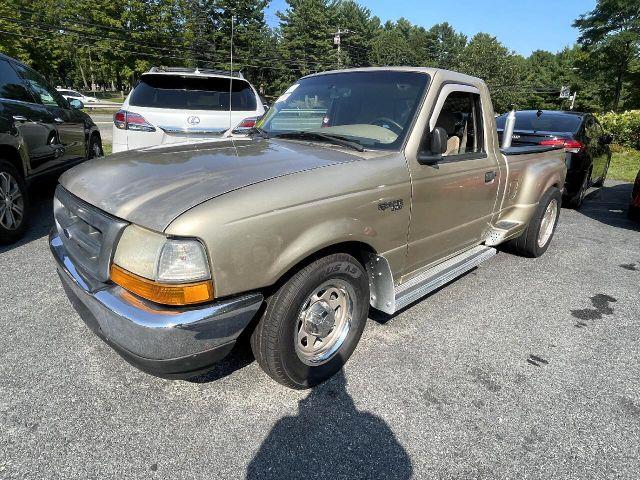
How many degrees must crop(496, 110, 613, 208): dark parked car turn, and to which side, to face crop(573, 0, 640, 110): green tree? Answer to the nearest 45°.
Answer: approximately 45° to its left

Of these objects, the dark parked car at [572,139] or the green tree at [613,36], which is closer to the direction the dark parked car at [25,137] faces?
the green tree

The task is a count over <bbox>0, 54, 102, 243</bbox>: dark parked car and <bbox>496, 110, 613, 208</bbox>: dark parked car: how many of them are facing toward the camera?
0

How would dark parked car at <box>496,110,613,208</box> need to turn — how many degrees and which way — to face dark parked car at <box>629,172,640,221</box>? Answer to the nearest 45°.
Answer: approximately 90° to its right

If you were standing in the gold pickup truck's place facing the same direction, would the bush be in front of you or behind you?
behind

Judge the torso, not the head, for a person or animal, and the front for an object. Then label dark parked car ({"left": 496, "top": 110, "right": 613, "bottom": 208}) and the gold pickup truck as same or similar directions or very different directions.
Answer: very different directions

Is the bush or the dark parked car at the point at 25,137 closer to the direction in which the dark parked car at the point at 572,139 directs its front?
the bush

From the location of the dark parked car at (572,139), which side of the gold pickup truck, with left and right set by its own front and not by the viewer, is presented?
back

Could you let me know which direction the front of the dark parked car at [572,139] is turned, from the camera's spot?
facing away from the viewer and to the right of the viewer

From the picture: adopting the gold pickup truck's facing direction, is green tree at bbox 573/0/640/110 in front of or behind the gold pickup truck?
behind

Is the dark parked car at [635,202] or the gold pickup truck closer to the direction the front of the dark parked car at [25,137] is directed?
the dark parked car

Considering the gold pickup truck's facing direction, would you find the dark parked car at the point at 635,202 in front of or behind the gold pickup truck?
behind

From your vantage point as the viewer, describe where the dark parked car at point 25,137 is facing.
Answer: facing away from the viewer and to the right of the viewer

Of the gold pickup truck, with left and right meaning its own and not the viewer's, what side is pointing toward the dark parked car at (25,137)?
right
